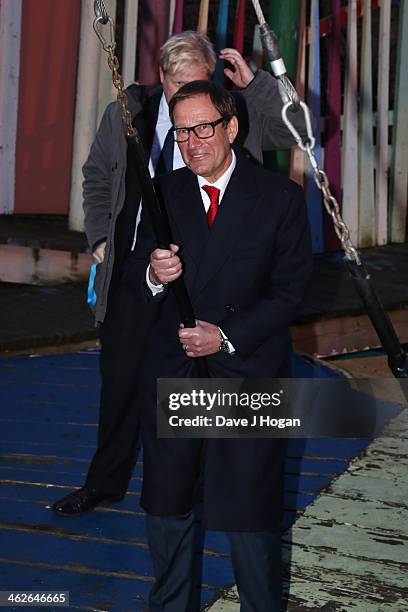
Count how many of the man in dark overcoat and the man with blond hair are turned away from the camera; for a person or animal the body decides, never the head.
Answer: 0

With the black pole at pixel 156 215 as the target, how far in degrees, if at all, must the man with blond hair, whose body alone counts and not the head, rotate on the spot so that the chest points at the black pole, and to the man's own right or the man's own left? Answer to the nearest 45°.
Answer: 0° — they already face it

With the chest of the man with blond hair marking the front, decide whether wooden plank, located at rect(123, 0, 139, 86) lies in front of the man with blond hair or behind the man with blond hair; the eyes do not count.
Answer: behind

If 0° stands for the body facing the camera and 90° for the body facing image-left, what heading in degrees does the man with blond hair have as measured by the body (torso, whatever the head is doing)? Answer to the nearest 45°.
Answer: approximately 0°

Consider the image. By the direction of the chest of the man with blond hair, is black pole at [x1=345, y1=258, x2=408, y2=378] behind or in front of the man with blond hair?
in front

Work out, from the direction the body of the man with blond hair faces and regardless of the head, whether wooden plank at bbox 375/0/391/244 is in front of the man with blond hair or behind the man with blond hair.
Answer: behind

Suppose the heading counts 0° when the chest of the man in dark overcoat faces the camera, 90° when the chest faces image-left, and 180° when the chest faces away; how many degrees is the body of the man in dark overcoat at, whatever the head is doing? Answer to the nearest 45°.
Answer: approximately 45°
